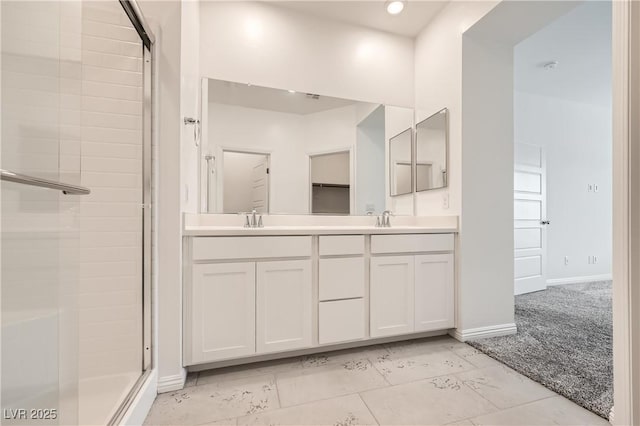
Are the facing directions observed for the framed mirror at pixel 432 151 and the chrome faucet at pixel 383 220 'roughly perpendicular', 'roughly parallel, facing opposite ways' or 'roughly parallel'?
roughly perpendicular

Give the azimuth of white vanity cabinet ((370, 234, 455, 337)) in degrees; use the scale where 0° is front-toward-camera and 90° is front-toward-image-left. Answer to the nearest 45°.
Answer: approximately 315°

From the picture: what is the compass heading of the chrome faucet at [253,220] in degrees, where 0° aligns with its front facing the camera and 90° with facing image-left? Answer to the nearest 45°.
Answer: approximately 0°

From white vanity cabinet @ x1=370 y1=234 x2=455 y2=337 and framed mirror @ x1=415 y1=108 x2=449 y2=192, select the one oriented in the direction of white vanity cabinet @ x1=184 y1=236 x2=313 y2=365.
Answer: the framed mirror

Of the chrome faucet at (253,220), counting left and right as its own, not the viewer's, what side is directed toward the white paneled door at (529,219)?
left
